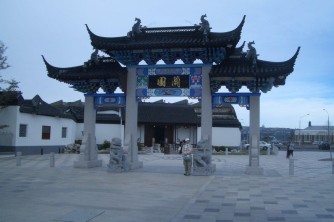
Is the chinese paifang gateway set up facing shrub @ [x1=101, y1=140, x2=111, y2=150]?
no

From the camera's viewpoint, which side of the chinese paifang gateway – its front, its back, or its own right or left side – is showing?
front

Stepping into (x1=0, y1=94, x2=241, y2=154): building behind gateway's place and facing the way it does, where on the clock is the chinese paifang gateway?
The chinese paifang gateway is roughly at 12 o'clock from the building behind gateway.

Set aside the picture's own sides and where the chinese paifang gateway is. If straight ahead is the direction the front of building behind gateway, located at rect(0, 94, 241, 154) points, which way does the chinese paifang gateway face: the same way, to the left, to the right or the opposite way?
the same way

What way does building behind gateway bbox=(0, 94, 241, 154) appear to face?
toward the camera

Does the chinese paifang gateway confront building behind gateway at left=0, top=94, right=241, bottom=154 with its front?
no

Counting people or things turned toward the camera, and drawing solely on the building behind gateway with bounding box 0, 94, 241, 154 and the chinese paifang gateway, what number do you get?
2
